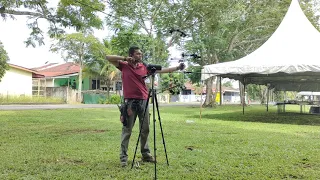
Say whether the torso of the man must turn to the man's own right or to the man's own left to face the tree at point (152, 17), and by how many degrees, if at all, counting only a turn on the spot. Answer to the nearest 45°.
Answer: approximately 135° to the man's own left

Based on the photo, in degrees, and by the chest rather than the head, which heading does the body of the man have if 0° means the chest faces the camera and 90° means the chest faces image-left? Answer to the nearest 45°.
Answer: approximately 315°

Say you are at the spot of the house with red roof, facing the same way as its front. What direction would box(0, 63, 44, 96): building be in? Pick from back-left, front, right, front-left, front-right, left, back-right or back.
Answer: front-right

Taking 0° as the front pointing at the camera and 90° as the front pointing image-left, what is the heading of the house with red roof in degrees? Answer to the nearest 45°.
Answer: approximately 0°

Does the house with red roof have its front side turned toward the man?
yes

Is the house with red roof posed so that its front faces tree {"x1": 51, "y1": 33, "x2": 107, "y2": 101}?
yes

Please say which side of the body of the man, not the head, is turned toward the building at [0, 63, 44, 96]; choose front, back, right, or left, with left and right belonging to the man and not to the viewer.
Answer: back

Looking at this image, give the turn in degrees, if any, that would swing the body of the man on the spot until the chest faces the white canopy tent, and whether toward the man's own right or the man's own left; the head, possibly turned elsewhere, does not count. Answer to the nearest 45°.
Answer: approximately 90° to the man's own left
